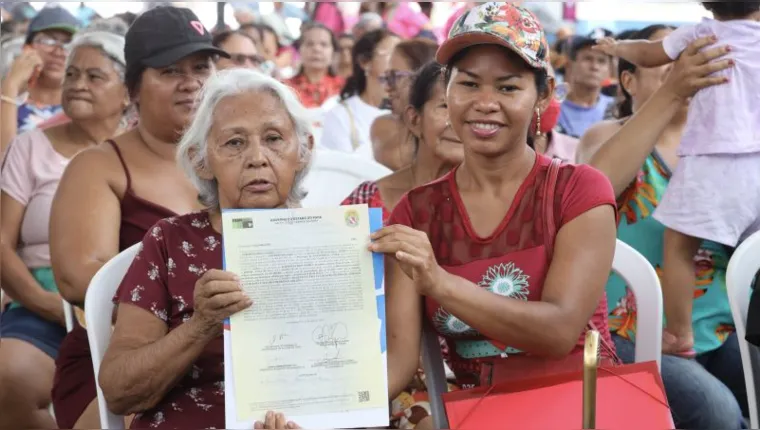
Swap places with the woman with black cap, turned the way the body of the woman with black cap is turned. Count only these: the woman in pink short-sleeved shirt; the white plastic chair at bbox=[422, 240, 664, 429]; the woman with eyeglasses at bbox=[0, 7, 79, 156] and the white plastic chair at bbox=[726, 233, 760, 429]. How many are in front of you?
2

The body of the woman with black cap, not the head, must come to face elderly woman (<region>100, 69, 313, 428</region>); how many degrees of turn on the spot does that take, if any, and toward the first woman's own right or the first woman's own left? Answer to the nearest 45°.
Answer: approximately 45° to the first woman's own right

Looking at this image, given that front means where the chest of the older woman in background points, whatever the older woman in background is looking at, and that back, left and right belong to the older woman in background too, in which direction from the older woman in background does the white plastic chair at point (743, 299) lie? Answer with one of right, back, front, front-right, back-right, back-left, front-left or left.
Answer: front

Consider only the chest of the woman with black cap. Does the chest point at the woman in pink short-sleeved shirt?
no

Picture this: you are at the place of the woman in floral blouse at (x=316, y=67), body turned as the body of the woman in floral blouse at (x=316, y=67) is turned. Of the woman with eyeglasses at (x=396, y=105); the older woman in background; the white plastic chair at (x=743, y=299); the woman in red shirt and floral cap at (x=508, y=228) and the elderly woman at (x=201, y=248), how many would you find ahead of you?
5

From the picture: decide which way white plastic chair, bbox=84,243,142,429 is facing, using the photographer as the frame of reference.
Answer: facing the viewer and to the right of the viewer

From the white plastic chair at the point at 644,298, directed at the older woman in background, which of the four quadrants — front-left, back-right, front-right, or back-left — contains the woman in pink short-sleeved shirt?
front-left

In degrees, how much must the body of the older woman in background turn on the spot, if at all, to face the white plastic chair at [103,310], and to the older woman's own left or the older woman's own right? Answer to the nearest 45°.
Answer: approximately 90° to the older woman's own right

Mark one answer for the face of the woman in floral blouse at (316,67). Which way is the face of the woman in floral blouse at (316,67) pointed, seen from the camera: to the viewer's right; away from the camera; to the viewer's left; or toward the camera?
toward the camera

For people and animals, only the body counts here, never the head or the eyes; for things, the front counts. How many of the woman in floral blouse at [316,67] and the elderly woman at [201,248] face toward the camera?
2

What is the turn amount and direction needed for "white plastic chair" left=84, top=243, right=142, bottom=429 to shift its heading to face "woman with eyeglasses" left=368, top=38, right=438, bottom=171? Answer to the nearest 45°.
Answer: approximately 90° to its left

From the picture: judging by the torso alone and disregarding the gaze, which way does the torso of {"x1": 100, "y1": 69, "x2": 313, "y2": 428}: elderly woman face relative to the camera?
toward the camera

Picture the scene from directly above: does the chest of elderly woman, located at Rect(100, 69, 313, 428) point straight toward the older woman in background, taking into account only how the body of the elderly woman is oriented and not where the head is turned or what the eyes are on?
no

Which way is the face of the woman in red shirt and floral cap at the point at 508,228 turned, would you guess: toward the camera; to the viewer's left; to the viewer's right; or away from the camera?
toward the camera
